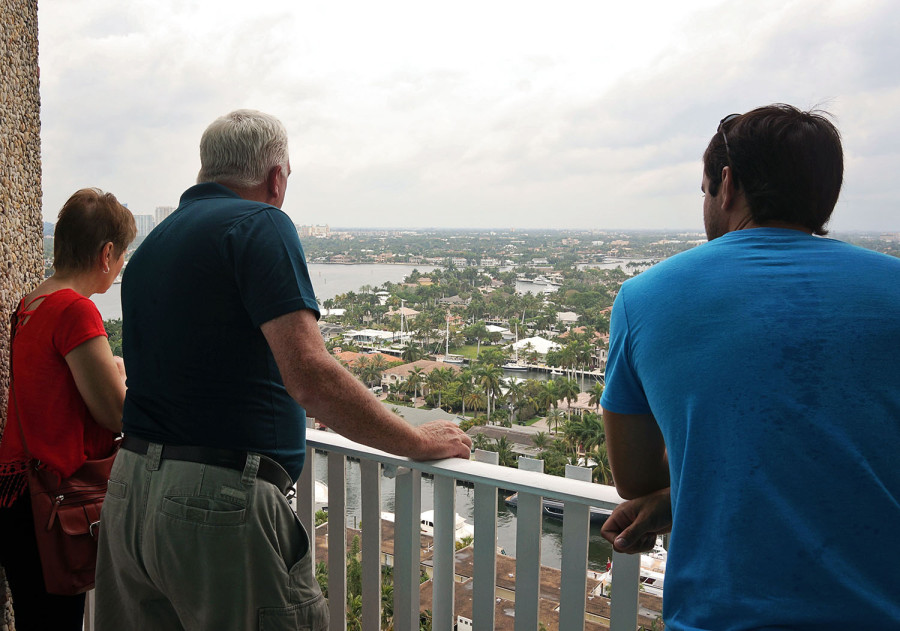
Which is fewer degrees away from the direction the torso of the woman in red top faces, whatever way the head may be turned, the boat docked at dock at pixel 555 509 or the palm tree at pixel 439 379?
the palm tree

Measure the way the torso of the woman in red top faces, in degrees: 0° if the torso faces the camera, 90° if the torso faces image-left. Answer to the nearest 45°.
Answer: approximately 225°

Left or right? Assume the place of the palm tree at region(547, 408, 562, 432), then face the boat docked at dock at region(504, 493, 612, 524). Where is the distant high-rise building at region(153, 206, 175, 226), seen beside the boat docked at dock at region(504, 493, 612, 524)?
right

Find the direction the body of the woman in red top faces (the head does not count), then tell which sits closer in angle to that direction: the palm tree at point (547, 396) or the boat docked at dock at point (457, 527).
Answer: the palm tree

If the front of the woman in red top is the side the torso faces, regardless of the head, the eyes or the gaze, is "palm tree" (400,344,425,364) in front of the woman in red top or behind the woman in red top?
in front

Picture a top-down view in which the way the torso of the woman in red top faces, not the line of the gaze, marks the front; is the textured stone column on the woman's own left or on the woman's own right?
on the woman's own left

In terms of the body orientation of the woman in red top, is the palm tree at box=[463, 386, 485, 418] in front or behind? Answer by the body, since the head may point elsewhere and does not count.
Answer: in front

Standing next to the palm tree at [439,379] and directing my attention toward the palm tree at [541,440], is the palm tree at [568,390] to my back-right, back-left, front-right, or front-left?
front-left

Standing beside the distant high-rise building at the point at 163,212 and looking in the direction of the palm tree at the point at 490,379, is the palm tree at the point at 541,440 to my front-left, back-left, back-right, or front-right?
front-right

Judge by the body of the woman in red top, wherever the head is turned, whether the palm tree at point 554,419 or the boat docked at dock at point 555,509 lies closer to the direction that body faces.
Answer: the palm tree

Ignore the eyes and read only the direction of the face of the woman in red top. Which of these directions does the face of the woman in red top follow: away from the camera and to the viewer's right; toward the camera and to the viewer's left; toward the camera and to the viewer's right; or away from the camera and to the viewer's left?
away from the camera and to the viewer's right
